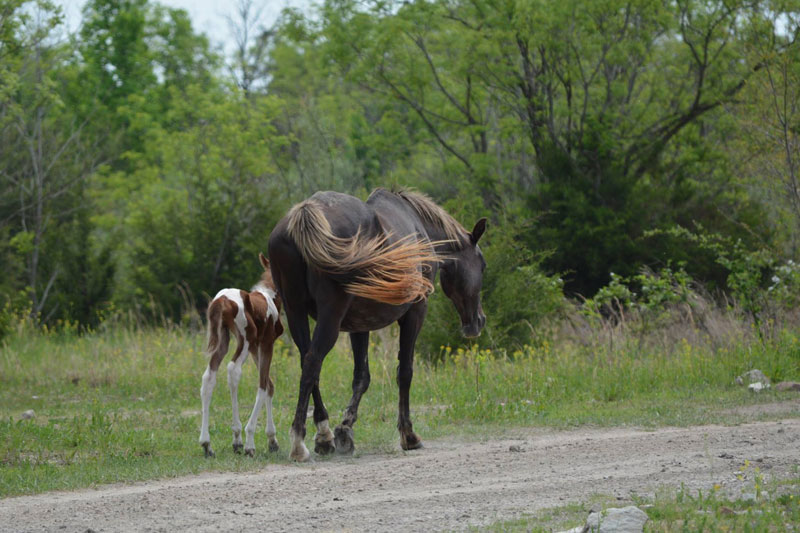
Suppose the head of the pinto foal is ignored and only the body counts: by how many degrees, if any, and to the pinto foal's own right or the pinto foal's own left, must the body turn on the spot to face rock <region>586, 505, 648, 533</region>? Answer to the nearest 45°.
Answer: approximately 90° to the pinto foal's own right

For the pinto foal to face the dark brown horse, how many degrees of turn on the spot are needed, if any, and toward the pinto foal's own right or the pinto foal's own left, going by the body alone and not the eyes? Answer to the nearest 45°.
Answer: approximately 90° to the pinto foal's own right

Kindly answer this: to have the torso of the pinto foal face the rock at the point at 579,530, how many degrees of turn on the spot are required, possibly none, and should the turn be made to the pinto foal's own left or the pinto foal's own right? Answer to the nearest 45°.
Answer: approximately 90° to the pinto foal's own right

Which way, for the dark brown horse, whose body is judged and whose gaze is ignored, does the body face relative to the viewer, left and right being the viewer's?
facing away from the viewer and to the right of the viewer

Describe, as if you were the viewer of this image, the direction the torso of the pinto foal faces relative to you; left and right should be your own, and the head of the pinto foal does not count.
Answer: facing away from the viewer and to the right of the viewer

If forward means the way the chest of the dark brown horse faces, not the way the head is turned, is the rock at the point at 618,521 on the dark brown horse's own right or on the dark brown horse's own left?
on the dark brown horse's own right
